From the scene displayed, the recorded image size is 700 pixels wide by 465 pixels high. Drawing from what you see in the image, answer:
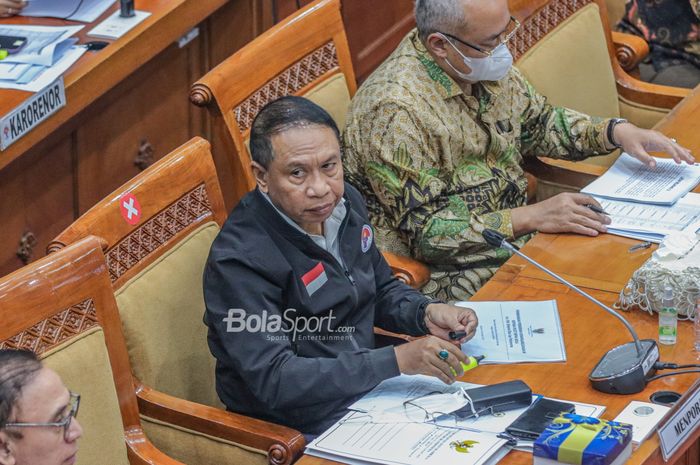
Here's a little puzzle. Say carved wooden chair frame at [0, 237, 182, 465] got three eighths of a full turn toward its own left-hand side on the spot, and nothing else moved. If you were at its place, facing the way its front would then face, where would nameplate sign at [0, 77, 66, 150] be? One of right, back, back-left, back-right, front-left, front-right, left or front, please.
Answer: front

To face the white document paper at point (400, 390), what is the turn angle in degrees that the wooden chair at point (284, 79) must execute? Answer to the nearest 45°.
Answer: approximately 45° to its right

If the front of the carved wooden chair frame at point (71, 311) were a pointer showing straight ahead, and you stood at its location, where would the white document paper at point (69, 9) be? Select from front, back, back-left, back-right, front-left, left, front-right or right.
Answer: back-left

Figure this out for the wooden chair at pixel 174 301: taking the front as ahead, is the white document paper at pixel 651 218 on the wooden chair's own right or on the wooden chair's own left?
on the wooden chair's own left

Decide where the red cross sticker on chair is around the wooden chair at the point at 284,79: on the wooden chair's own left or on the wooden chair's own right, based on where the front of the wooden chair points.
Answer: on the wooden chair's own right

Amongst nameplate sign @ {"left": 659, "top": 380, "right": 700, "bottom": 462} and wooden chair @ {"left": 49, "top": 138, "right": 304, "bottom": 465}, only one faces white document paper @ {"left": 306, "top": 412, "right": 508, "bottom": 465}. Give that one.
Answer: the wooden chair

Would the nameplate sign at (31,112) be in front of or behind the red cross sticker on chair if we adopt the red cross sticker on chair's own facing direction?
behind

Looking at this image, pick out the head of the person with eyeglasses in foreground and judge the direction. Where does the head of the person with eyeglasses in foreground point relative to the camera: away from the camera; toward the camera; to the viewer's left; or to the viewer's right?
to the viewer's right

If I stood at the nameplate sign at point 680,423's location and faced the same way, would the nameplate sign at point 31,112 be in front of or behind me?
behind

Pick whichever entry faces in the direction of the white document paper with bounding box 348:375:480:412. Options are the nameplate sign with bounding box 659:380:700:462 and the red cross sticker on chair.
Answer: the red cross sticker on chair
